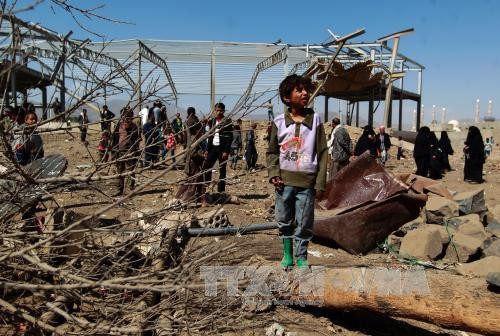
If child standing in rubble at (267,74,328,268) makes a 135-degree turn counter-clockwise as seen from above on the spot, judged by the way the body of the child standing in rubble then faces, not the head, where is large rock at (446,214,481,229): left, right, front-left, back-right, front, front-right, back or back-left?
front

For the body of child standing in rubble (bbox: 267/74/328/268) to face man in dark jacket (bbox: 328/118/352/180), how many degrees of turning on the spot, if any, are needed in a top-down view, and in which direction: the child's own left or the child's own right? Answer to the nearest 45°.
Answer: approximately 180°

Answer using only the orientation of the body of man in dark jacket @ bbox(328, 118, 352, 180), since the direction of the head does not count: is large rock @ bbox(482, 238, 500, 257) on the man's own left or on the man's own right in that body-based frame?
on the man's own left

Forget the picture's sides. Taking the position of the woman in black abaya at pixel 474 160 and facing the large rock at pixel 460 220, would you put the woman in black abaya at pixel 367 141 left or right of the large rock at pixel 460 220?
right

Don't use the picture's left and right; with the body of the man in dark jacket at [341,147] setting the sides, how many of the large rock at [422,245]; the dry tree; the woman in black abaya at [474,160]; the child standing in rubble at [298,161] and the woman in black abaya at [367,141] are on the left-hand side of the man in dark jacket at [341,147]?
3

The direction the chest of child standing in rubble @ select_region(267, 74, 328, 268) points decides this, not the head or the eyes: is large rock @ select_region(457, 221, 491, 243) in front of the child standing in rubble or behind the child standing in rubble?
behind

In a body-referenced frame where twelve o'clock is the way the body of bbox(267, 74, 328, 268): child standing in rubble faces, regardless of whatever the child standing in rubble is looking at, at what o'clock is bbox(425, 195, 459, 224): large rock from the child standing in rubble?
The large rock is roughly at 7 o'clock from the child standing in rubble.

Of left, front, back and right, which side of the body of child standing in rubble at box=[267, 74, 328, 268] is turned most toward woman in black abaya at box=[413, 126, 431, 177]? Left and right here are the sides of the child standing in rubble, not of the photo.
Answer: back

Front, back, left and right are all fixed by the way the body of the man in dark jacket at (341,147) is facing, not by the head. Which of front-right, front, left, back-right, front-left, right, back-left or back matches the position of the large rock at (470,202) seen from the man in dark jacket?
back-left

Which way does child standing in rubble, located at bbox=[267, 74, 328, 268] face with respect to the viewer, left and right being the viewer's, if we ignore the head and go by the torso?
facing the viewer
